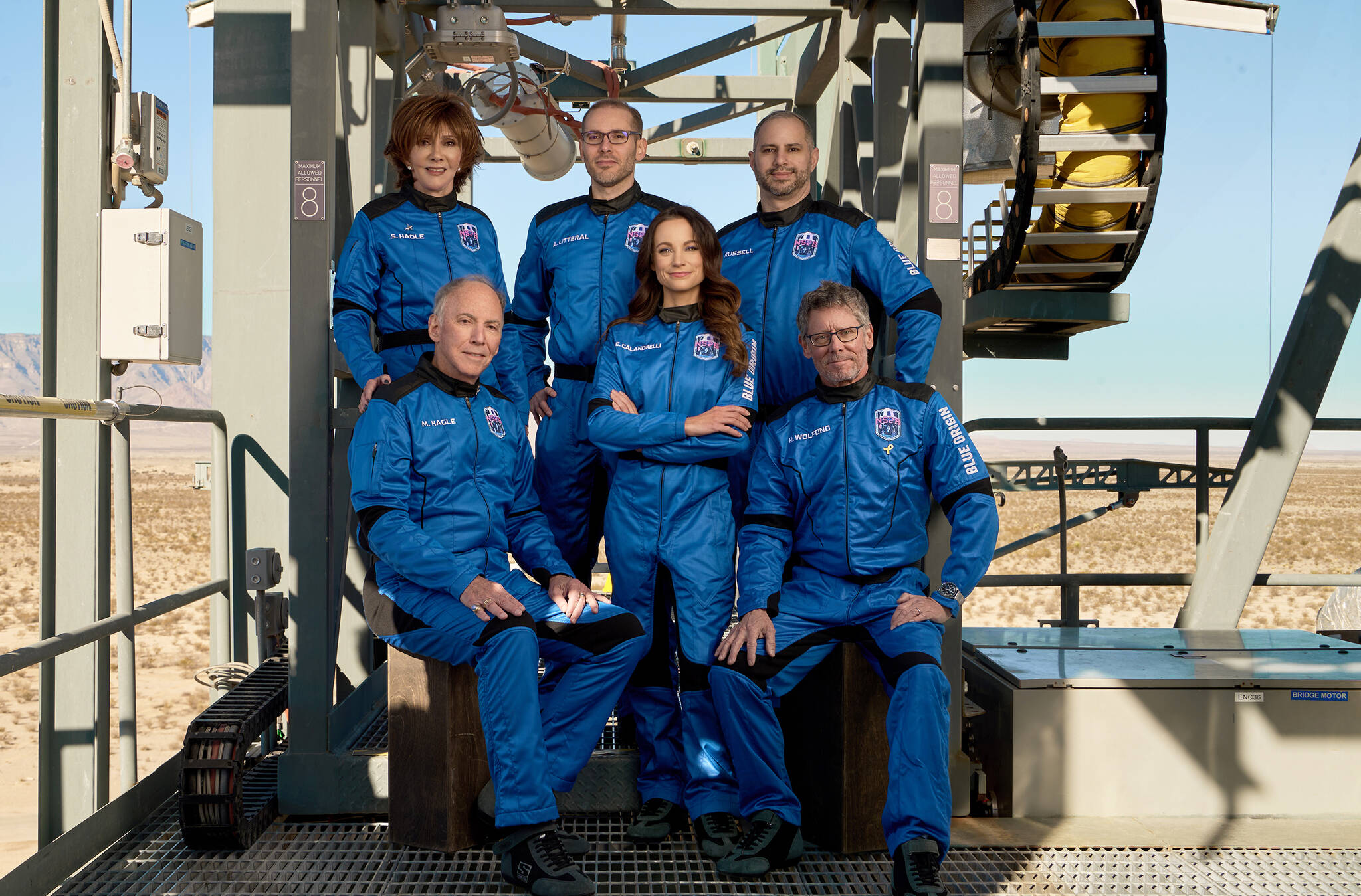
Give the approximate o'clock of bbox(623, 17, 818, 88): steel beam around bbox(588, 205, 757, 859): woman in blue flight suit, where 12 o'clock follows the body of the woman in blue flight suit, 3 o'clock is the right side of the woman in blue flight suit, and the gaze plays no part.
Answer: The steel beam is roughly at 6 o'clock from the woman in blue flight suit.

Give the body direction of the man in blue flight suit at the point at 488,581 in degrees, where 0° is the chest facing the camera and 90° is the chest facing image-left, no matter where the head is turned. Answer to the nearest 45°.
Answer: approximately 315°

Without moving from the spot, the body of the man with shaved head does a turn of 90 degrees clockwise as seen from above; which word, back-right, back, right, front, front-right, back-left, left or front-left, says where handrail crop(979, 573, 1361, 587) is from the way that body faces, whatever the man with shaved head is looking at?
back-right

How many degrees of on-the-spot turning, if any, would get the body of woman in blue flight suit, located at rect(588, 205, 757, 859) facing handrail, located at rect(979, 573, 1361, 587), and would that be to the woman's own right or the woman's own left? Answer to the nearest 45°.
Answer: approximately 135° to the woman's own left

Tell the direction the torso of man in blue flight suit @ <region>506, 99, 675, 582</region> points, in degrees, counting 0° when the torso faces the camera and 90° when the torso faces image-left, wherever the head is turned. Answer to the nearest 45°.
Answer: approximately 0°

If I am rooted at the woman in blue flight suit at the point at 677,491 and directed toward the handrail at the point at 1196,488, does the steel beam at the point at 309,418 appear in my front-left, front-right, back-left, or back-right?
back-left

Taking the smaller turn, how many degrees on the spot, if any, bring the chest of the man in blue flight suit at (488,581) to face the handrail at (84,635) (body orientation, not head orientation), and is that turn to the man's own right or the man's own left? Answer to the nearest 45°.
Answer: approximately 135° to the man's own right

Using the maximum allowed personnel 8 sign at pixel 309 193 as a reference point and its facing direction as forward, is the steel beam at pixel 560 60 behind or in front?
behind
